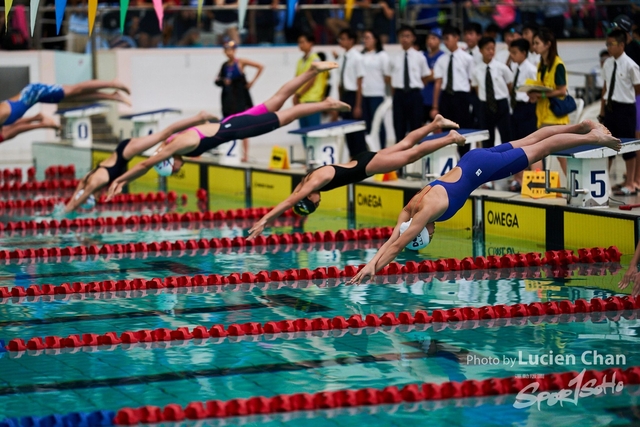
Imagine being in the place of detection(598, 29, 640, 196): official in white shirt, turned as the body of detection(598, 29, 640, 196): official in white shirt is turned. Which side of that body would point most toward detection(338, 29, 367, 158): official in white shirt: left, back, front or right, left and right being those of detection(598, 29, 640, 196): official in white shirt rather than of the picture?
right

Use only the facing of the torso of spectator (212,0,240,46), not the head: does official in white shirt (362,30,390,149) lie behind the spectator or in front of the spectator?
in front

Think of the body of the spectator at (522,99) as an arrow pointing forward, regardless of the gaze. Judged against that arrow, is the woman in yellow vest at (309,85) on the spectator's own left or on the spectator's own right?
on the spectator's own right

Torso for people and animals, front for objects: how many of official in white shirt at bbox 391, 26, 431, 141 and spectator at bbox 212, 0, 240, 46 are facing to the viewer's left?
0

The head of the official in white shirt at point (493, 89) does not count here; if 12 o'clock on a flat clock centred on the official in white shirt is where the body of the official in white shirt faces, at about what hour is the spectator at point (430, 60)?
The spectator is roughly at 5 o'clock from the official in white shirt.

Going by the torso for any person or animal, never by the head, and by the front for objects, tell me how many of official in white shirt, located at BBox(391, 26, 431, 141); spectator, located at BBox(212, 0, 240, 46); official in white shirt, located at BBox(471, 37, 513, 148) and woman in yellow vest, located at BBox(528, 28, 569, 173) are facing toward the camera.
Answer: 3

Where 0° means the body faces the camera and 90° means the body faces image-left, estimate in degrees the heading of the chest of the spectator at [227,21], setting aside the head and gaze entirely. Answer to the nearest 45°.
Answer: approximately 0°

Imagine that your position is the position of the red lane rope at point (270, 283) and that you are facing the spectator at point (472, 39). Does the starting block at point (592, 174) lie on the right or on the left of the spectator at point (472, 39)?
right

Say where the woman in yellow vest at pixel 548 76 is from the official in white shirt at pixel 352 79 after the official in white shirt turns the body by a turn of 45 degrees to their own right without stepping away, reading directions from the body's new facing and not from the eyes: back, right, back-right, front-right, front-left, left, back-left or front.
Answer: back-left

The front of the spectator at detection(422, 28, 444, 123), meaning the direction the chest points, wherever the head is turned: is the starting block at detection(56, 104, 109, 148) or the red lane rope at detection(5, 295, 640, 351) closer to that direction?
the red lane rope

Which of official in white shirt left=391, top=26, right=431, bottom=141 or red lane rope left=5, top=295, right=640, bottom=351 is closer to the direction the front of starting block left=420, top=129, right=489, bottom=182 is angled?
the red lane rope

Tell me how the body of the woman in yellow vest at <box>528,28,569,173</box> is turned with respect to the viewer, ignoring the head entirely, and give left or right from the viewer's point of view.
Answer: facing to the left of the viewer
